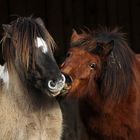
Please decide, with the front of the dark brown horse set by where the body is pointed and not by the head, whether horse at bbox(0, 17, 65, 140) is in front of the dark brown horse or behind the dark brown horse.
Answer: in front

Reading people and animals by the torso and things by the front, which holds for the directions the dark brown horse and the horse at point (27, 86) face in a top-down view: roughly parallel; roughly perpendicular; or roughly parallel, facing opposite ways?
roughly perpendicular

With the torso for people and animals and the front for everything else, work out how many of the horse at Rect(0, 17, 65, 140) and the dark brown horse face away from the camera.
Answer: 0

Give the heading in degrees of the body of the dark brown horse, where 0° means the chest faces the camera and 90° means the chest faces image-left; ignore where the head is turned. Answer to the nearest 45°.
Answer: approximately 45°
